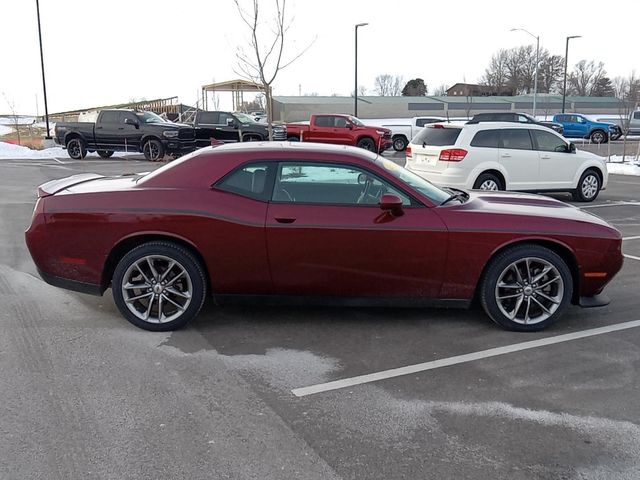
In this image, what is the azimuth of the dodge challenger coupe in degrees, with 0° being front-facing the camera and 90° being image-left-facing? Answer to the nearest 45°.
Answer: approximately 270°

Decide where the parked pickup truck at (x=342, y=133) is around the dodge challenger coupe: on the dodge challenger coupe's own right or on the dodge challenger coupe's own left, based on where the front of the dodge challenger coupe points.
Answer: on the dodge challenger coupe's own left

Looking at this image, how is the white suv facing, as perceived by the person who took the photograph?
facing away from the viewer and to the right of the viewer

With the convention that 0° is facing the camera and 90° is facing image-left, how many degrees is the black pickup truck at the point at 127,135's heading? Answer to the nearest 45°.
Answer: approximately 315°

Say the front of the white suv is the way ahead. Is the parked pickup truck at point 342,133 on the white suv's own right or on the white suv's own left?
on the white suv's own left

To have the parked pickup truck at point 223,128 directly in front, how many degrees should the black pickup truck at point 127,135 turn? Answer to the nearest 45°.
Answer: approximately 45° to its left

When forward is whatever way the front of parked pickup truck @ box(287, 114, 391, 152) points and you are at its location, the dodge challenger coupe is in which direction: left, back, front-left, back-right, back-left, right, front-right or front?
front-right

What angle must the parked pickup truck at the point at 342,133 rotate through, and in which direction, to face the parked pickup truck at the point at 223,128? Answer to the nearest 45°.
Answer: approximately 135° to its right

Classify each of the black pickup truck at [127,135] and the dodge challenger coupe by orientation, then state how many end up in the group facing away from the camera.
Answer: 0

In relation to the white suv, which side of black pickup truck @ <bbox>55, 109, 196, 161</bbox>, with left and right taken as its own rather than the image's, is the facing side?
front
